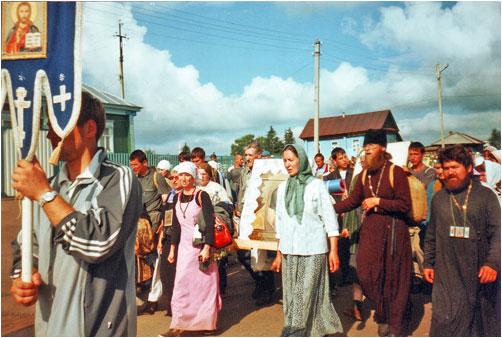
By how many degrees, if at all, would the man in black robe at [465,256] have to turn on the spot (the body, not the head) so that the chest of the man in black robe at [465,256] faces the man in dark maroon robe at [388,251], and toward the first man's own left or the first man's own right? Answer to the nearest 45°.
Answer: approximately 90° to the first man's own right

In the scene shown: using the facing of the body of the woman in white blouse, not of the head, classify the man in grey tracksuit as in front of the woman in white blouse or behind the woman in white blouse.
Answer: in front

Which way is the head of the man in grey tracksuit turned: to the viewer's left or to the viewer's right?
to the viewer's left

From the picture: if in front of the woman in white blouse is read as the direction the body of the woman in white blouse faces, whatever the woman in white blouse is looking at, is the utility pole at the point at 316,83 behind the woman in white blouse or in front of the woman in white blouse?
behind

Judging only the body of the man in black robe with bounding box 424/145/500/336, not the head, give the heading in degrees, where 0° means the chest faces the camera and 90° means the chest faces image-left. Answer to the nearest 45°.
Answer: approximately 45°
